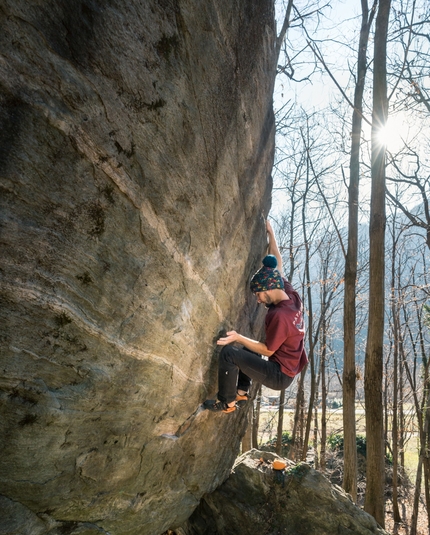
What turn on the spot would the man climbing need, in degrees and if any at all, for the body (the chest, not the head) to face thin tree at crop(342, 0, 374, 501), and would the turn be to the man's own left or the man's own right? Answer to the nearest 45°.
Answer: approximately 135° to the man's own right

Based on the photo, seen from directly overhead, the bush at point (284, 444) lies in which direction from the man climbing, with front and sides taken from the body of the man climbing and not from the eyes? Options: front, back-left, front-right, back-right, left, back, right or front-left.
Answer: right

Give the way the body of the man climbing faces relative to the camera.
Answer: to the viewer's left

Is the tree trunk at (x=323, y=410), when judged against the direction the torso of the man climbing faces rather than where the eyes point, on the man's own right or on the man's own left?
on the man's own right

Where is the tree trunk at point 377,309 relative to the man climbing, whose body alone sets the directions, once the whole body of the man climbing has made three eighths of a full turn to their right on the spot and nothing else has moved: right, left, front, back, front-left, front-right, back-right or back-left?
front

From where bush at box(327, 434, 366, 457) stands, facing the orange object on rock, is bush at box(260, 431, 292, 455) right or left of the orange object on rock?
right

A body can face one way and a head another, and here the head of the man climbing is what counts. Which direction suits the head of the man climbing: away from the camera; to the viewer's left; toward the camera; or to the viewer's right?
to the viewer's left
